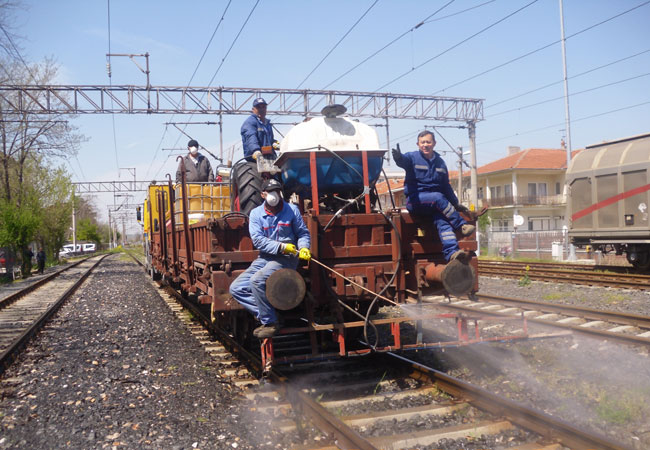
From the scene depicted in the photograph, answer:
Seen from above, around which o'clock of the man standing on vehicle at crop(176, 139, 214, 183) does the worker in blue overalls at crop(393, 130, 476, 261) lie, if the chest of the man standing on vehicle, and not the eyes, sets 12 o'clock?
The worker in blue overalls is roughly at 11 o'clock from the man standing on vehicle.

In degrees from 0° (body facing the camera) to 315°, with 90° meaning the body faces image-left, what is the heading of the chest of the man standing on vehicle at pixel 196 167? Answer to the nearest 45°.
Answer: approximately 0°

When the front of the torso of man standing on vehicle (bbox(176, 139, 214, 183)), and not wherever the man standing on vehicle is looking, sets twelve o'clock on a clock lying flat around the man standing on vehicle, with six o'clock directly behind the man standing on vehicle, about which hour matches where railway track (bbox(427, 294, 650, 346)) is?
The railway track is roughly at 10 o'clock from the man standing on vehicle.

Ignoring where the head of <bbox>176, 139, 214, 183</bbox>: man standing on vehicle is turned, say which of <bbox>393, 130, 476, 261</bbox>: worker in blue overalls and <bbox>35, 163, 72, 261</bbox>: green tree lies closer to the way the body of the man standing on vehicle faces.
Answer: the worker in blue overalls

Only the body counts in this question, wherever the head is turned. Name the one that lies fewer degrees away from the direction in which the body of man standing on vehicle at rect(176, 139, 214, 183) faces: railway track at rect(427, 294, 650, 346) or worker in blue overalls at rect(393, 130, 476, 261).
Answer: the worker in blue overalls

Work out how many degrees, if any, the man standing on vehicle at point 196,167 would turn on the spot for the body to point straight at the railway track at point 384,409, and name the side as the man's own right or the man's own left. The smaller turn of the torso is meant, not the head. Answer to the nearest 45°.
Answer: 0° — they already face it
